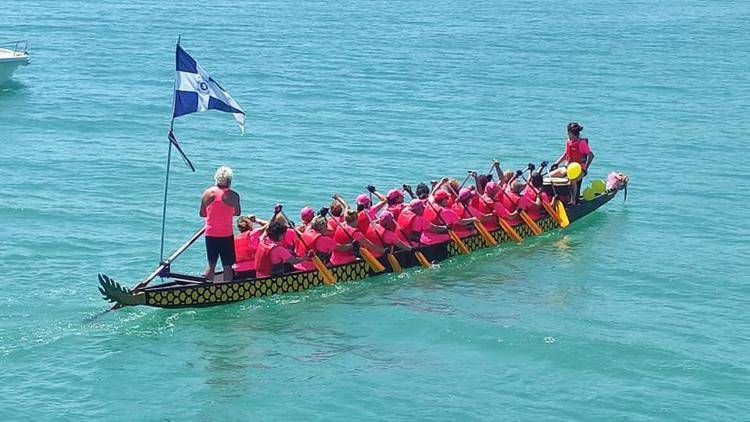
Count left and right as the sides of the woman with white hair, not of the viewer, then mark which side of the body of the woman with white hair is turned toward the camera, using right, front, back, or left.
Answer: back

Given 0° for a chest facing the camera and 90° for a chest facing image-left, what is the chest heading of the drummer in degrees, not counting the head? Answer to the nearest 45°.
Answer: approximately 45°

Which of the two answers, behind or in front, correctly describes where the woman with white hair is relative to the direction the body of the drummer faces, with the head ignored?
in front

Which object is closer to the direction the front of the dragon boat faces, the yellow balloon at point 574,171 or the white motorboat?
the yellow balloon

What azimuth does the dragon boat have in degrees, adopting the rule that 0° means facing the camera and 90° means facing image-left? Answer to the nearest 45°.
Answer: approximately 225°

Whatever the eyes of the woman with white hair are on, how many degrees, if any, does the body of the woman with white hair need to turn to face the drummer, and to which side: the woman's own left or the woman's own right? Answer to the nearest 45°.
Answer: approximately 45° to the woman's own right

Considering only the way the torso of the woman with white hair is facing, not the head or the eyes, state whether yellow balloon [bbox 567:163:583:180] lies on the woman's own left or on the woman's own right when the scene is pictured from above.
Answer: on the woman's own right

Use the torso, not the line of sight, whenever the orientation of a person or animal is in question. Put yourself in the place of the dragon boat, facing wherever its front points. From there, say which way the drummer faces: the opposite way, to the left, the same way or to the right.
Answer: the opposite way

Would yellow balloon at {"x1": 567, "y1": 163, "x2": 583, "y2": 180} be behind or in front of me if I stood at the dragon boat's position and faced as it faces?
in front
